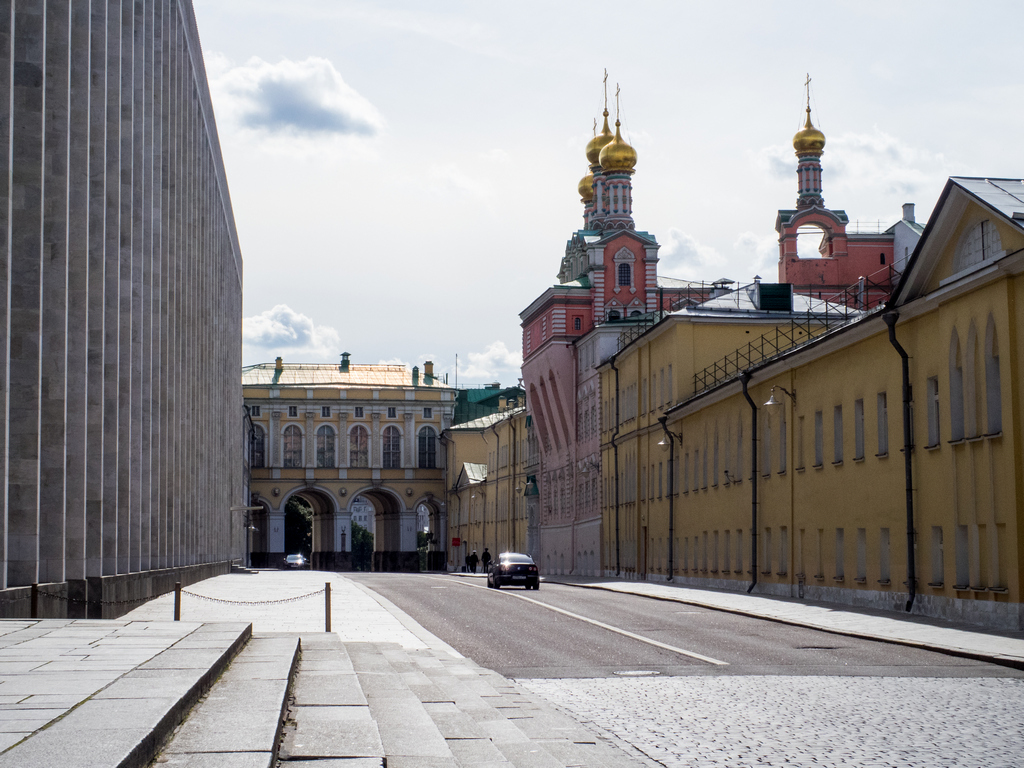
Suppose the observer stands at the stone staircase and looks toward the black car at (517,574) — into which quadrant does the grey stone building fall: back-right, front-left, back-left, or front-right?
front-left

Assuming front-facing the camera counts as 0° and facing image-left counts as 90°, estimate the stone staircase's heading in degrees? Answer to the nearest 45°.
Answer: approximately 270°

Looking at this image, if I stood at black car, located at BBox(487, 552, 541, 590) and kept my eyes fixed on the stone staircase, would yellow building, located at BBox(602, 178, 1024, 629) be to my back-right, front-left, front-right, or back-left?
front-left

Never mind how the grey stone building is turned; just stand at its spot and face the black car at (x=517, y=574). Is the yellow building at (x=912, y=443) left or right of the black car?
right

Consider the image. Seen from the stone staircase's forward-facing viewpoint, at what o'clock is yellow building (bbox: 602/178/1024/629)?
The yellow building is roughly at 10 o'clock from the stone staircase.

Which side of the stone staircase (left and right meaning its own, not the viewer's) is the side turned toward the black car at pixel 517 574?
left

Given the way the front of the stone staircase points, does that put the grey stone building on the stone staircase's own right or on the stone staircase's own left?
on the stone staircase's own left
